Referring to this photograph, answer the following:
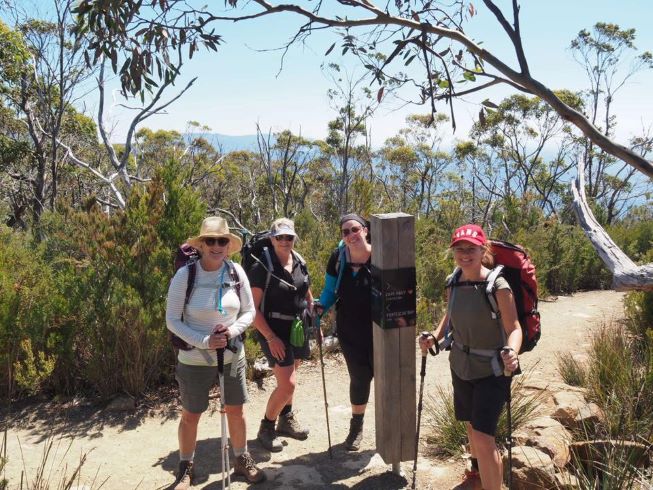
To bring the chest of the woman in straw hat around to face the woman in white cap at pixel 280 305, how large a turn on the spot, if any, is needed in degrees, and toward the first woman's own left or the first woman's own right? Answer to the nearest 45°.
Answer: approximately 135° to the first woman's own left

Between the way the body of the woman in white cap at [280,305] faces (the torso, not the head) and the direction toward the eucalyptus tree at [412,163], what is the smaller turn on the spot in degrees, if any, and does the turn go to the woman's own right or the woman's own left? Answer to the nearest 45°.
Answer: approximately 135° to the woman's own left

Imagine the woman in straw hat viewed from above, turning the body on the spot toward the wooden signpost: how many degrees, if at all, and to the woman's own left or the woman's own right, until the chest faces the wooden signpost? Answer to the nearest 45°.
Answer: approximately 90° to the woman's own left

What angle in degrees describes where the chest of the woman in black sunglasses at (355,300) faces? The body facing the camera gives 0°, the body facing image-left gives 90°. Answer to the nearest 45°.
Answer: approximately 0°

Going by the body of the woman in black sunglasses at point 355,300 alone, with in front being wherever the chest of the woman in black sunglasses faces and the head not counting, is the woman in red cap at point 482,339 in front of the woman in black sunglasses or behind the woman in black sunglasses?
in front

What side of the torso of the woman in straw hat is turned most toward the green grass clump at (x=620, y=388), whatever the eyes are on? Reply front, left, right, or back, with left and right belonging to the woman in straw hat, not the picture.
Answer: left

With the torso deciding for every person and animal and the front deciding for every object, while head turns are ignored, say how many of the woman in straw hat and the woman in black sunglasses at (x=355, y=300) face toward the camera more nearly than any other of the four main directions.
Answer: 2

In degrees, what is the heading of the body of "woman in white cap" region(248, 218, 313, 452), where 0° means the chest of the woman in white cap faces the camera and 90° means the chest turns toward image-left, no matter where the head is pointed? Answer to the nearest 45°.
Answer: approximately 315°

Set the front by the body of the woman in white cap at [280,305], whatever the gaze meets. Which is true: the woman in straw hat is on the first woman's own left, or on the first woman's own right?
on the first woman's own right

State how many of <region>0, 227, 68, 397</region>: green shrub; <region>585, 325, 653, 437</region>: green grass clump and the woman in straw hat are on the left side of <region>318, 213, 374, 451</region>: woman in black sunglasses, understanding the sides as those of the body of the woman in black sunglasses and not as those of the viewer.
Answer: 1

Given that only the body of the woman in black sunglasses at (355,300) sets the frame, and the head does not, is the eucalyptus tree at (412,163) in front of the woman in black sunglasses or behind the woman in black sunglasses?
behind
